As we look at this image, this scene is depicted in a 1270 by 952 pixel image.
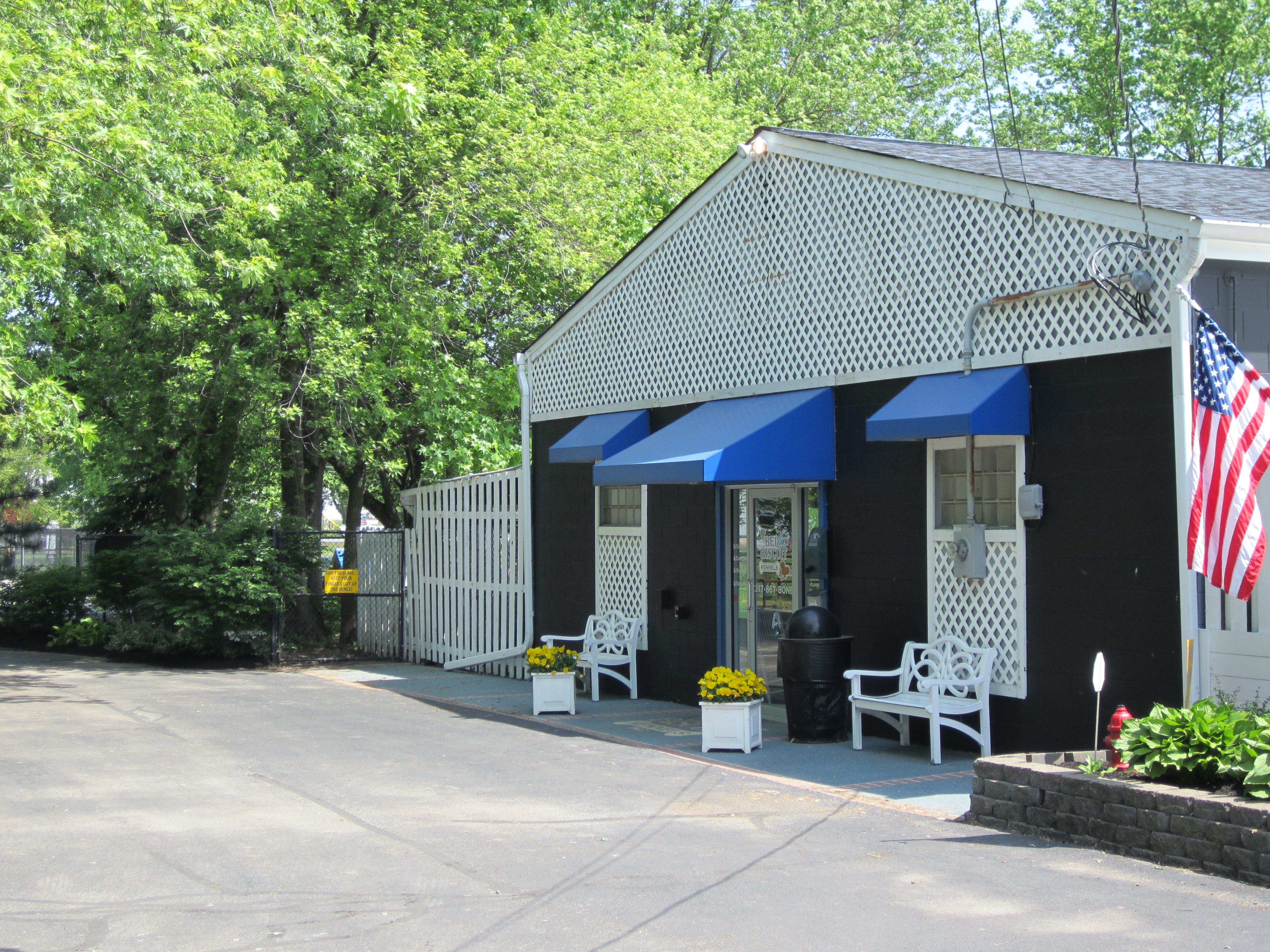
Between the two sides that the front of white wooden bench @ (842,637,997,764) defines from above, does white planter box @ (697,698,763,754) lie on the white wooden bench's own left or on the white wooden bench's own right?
on the white wooden bench's own right

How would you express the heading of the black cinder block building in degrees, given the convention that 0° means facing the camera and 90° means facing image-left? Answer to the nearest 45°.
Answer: approximately 45°

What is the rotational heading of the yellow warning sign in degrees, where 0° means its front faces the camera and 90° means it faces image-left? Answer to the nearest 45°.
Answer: approximately 0°

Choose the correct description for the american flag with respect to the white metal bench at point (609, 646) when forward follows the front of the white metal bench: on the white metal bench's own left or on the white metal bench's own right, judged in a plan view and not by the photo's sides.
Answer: on the white metal bench's own left

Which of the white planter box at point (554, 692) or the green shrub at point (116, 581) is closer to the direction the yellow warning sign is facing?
the white planter box

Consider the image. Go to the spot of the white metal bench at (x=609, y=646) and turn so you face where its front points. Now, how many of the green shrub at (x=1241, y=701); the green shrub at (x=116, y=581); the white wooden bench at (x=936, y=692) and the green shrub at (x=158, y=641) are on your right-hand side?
2

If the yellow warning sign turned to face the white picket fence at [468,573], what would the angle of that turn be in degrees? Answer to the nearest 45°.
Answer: approximately 45° to its left

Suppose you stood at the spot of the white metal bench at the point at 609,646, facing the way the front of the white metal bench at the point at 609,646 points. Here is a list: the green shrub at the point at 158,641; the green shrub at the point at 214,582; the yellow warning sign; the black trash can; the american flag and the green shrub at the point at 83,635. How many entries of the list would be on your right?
4

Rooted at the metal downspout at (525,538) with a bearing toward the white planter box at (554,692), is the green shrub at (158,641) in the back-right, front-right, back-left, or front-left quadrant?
back-right

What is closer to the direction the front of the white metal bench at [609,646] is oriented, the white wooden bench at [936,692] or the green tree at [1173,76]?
the white wooden bench

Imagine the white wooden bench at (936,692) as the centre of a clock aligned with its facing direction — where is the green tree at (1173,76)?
The green tree is roughly at 5 o'clock from the white wooden bench.
